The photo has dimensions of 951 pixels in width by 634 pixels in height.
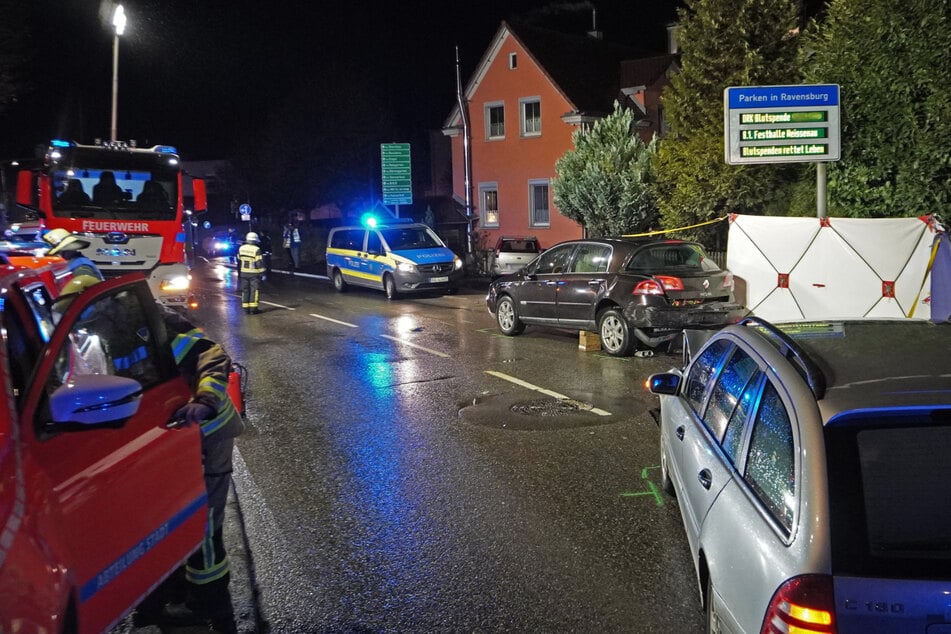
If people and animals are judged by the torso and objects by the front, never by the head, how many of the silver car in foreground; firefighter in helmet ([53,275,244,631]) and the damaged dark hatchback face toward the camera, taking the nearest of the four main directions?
0

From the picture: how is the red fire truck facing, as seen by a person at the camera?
facing the viewer

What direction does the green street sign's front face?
toward the camera

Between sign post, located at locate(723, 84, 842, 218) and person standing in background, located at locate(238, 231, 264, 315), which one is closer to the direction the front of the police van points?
the sign post

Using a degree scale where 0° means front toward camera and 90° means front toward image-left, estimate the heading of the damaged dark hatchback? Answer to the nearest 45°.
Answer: approximately 135°

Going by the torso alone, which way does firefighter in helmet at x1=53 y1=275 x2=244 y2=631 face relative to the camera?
to the viewer's left

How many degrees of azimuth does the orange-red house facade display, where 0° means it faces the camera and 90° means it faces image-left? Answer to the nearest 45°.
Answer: approximately 45°

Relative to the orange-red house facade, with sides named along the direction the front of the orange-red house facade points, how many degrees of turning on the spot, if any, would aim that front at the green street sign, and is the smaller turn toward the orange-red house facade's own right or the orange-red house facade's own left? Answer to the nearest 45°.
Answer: approximately 45° to the orange-red house facade's own right
